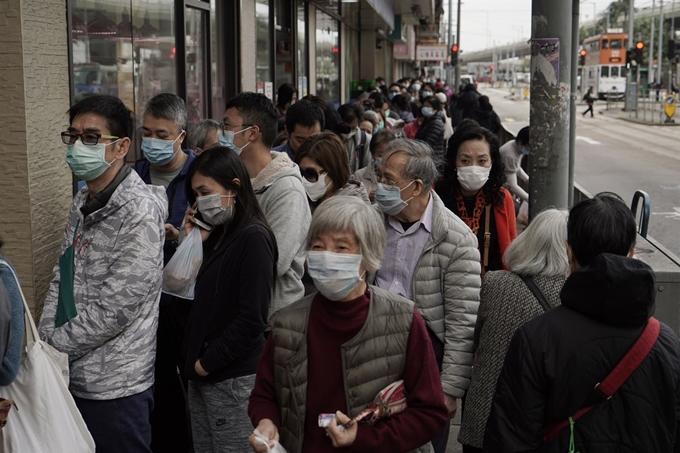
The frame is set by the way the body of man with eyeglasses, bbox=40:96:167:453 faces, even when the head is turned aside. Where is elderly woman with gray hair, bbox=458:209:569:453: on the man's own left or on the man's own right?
on the man's own left

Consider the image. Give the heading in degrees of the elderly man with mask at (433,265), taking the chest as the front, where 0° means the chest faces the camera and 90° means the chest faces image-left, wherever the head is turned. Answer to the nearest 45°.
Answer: approximately 45°

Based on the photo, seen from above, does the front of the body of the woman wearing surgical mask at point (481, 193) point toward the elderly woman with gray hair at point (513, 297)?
yes

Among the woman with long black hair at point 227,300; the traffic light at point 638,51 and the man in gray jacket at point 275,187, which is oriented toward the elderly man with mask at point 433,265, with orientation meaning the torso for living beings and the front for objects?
the traffic light

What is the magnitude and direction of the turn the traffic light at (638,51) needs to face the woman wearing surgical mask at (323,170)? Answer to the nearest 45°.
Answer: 0° — it already faces them

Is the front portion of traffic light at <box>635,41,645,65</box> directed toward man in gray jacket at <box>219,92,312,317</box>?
yes

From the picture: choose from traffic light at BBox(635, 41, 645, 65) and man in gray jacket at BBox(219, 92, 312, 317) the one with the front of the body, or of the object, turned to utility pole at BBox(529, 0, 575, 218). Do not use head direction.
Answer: the traffic light
